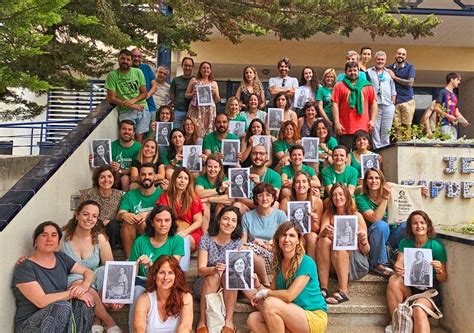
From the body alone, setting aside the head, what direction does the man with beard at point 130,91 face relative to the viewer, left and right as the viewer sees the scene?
facing the viewer

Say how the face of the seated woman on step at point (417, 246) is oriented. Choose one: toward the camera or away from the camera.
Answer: toward the camera

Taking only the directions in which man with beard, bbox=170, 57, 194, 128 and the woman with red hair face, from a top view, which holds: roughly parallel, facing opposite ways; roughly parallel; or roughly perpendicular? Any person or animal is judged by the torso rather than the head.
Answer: roughly parallel

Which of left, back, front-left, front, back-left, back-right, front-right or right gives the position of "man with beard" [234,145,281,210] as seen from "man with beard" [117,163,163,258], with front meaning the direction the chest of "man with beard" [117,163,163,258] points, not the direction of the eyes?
left

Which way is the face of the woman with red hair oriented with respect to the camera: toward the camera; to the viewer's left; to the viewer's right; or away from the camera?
toward the camera

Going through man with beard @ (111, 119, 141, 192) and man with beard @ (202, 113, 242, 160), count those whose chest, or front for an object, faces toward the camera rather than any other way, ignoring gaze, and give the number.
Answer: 2

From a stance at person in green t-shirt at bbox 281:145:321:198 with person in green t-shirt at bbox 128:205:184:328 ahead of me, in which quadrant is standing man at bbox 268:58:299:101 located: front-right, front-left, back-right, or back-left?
back-right

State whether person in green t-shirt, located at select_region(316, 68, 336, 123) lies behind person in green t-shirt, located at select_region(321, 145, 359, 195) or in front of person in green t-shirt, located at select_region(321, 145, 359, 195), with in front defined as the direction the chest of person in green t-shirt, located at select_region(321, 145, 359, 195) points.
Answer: behind

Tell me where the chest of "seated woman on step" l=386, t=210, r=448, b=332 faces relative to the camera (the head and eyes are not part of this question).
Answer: toward the camera

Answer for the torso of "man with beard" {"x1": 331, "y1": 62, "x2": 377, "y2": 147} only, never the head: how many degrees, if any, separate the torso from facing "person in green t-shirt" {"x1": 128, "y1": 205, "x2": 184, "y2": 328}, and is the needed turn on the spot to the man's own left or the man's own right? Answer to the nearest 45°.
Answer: approximately 45° to the man's own right

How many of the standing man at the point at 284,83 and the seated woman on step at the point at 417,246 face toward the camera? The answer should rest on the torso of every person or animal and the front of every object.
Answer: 2

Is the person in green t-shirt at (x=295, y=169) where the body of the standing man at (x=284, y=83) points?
yes

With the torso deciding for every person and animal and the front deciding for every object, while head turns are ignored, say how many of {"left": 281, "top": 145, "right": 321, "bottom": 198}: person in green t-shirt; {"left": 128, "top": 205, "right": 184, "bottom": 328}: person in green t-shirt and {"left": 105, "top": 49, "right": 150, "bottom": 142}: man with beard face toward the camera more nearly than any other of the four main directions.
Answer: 3

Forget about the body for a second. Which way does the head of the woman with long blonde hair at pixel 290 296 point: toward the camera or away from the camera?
toward the camera
